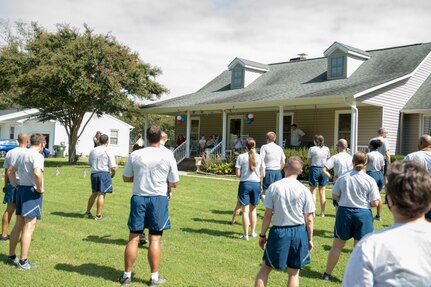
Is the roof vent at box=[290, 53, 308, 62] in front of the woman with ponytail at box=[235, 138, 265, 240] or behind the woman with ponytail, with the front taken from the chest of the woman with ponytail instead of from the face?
in front

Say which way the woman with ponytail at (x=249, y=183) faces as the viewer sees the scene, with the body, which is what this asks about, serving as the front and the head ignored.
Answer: away from the camera

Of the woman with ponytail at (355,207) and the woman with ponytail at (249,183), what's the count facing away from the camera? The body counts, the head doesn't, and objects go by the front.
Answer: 2

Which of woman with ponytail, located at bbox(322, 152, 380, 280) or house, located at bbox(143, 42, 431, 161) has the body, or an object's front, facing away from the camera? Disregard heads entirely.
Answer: the woman with ponytail

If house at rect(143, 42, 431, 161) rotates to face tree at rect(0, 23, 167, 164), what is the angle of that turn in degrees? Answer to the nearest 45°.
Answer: approximately 45° to its right

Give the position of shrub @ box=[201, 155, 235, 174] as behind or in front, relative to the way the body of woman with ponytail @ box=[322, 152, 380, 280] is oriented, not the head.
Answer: in front

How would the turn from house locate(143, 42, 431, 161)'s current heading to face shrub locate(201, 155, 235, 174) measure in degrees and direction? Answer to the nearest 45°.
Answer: approximately 45° to its right

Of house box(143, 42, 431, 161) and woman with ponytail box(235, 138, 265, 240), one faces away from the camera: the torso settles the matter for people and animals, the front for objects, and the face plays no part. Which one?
the woman with ponytail

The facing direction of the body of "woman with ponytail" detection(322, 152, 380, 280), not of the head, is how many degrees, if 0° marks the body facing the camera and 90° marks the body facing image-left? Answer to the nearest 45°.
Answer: approximately 180°
